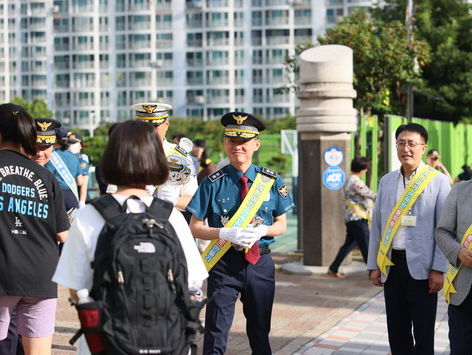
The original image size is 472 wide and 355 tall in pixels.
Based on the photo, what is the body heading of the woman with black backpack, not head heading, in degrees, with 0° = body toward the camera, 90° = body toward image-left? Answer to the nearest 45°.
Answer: approximately 180°

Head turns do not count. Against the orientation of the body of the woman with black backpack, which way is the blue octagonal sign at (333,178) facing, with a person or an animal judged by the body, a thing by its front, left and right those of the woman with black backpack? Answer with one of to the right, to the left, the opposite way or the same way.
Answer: the opposite way

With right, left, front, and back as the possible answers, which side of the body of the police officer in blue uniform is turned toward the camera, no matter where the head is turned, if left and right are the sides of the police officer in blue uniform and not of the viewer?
front

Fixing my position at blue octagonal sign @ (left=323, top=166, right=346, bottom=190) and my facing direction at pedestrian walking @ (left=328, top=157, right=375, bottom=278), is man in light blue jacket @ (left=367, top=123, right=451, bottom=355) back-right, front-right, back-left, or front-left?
front-right

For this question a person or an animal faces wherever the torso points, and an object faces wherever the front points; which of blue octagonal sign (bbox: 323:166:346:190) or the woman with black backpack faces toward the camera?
the blue octagonal sign

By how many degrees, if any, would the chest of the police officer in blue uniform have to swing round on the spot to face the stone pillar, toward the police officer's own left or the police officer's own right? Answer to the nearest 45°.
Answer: approximately 180°

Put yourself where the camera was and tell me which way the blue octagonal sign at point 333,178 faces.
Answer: facing the viewer

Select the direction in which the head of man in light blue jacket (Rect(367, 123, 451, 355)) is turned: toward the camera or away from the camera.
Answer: toward the camera

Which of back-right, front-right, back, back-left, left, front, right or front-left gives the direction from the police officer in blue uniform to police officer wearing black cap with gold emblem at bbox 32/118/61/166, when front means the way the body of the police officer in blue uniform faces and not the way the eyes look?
back-right

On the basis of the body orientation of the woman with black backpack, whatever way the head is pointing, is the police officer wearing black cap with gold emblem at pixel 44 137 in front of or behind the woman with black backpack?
in front
